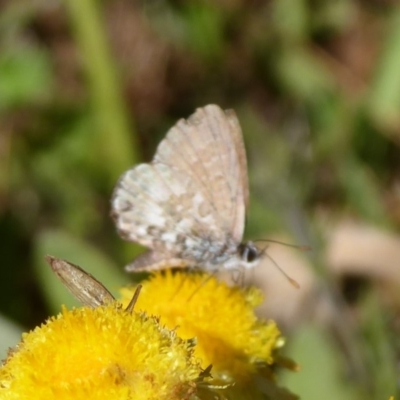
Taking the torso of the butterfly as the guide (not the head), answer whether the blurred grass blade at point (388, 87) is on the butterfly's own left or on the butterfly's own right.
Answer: on the butterfly's own left

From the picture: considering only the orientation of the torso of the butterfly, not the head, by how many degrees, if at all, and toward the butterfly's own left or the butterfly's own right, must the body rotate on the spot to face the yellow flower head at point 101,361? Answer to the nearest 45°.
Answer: approximately 90° to the butterfly's own right

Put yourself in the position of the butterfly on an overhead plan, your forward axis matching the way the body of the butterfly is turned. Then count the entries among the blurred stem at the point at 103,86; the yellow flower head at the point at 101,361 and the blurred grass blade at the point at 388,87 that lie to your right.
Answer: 1

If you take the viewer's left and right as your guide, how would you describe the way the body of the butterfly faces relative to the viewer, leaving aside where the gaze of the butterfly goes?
facing to the right of the viewer

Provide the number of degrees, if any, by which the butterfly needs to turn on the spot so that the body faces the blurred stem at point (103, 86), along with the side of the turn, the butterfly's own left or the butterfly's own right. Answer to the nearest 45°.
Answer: approximately 90° to the butterfly's own left

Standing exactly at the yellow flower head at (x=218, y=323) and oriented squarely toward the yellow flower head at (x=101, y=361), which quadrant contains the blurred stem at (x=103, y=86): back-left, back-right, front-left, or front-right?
back-right
